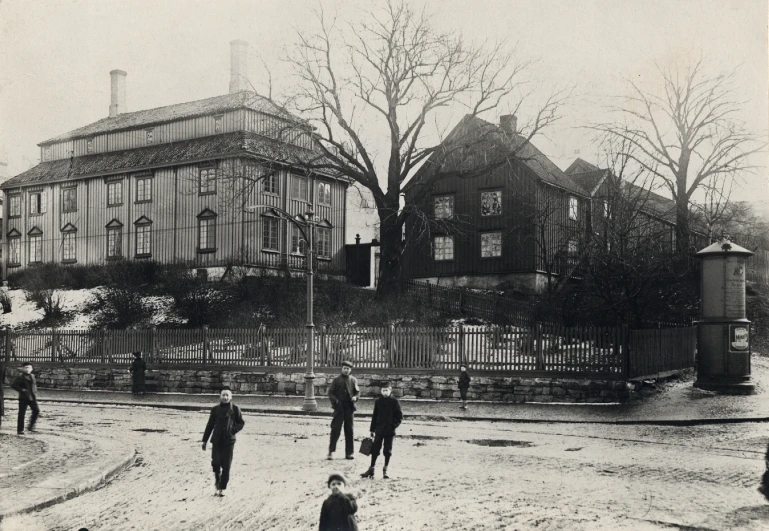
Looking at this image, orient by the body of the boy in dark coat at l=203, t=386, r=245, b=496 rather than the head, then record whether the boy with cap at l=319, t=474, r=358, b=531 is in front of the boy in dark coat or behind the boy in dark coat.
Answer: in front

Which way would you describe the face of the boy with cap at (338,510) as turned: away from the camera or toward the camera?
toward the camera

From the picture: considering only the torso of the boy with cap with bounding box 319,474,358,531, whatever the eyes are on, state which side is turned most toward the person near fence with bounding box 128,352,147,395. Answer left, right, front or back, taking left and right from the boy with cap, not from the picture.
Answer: back

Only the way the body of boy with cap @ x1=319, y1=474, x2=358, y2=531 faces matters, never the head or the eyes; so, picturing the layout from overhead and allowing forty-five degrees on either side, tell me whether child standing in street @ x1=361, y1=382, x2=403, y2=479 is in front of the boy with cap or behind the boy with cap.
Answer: behind

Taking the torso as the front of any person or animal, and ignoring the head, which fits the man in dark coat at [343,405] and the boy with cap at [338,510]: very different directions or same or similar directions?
same or similar directions

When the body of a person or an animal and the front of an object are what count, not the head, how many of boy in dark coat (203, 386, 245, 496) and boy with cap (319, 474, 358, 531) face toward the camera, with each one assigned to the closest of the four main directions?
2

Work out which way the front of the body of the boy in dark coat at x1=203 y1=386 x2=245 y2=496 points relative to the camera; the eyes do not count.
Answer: toward the camera

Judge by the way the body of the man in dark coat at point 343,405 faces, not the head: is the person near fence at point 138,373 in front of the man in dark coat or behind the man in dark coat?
behind

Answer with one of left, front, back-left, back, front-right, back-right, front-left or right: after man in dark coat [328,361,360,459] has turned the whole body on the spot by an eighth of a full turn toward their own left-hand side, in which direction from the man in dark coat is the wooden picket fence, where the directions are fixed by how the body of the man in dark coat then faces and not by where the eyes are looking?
back-left

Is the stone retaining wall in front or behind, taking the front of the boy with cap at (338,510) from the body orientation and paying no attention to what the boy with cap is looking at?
behind

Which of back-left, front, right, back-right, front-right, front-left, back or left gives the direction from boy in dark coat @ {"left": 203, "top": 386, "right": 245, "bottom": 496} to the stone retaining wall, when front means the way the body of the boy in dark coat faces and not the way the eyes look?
back

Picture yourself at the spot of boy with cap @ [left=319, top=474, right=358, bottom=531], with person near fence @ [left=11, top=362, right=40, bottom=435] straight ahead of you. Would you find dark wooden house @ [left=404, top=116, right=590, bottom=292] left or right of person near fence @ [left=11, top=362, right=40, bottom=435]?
right

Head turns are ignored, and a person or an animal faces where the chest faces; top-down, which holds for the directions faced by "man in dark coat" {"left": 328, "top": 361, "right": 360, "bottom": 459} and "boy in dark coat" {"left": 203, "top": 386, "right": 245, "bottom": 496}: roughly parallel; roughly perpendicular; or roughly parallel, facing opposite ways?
roughly parallel

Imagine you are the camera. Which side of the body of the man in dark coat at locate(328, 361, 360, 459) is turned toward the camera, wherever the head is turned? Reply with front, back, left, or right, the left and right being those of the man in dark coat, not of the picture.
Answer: front
